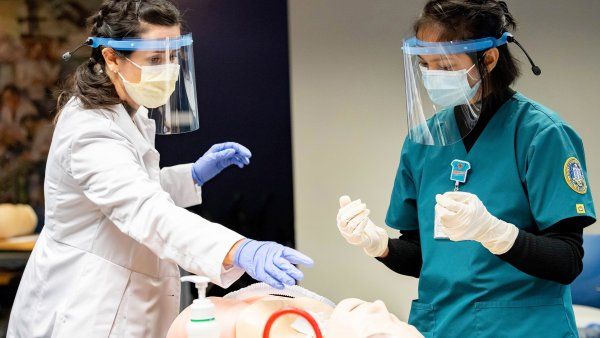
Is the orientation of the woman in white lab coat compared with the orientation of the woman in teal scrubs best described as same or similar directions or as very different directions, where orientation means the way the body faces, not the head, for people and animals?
very different directions

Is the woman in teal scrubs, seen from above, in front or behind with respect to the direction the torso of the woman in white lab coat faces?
in front

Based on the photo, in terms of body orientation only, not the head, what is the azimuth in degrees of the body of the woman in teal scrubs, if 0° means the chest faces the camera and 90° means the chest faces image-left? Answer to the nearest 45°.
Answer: approximately 45°

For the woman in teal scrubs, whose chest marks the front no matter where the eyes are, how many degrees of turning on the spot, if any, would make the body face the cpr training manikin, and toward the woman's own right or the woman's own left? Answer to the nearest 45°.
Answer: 0° — they already face it

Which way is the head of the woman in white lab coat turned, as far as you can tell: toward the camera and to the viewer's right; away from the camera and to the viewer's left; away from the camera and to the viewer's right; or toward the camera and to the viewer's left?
toward the camera and to the viewer's right

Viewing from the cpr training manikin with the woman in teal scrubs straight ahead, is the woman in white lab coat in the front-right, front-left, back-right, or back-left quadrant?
back-left

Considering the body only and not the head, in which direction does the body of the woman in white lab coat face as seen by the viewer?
to the viewer's right

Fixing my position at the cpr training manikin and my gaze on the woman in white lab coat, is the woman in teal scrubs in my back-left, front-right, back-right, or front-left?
back-right

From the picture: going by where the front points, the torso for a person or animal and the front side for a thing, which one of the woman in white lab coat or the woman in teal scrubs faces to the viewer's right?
the woman in white lab coat

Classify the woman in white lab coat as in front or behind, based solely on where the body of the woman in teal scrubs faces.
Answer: in front

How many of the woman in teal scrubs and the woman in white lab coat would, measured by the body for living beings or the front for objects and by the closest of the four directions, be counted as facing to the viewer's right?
1

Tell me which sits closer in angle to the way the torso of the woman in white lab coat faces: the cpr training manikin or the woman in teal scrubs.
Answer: the woman in teal scrubs
